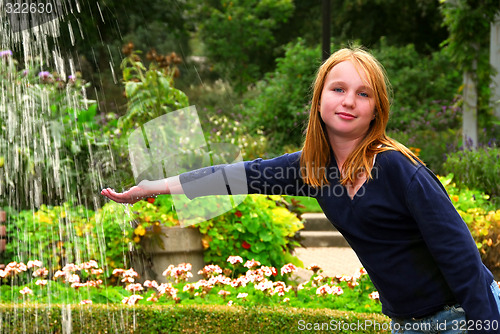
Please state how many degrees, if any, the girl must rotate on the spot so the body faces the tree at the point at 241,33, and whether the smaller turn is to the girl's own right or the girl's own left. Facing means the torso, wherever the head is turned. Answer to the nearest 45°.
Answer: approximately 135° to the girl's own right

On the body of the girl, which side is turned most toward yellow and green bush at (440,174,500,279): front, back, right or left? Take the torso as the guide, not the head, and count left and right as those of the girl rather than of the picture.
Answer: back

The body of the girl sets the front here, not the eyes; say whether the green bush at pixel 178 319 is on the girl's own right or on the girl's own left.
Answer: on the girl's own right

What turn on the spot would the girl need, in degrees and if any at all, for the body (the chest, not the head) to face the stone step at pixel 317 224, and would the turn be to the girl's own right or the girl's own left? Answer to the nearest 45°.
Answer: approximately 135° to the girl's own right

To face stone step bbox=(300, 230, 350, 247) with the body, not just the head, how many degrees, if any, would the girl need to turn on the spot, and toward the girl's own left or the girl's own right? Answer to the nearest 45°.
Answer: approximately 135° to the girl's own right

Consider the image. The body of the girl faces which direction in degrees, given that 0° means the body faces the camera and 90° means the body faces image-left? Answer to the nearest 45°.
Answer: approximately 45°

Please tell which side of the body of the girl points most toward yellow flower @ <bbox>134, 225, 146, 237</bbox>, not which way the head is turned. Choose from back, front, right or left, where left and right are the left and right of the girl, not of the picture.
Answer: right

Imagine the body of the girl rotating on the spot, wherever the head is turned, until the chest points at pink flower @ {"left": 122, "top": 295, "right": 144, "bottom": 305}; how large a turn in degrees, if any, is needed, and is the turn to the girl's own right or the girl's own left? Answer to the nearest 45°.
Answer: approximately 90° to the girl's own right

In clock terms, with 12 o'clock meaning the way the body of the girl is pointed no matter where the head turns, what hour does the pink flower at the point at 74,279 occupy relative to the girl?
The pink flower is roughly at 3 o'clock from the girl.

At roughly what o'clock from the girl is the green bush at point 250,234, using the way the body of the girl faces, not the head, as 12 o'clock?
The green bush is roughly at 4 o'clock from the girl.
